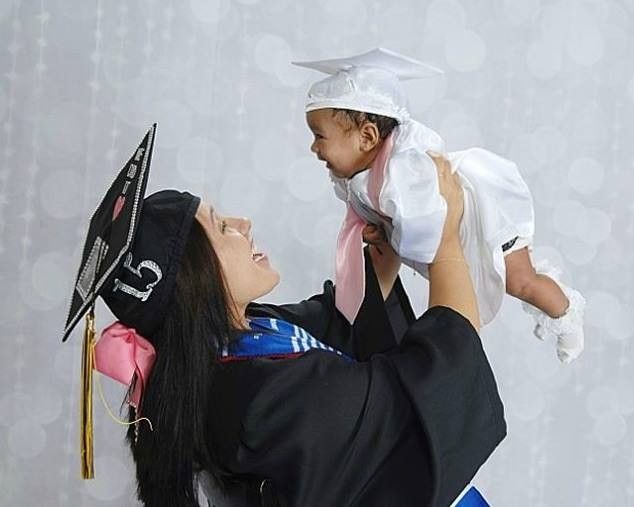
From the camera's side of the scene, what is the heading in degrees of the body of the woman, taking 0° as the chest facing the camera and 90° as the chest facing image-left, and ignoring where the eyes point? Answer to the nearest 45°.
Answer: approximately 270°

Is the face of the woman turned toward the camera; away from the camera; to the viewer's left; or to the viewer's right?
to the viewer's right
